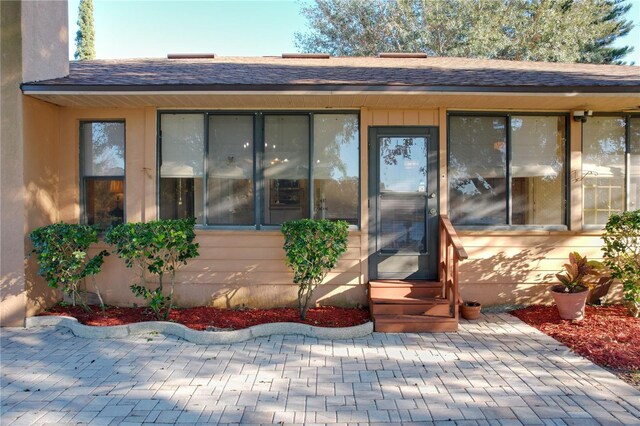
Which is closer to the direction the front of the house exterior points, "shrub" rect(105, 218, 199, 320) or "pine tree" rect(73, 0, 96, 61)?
the shrub

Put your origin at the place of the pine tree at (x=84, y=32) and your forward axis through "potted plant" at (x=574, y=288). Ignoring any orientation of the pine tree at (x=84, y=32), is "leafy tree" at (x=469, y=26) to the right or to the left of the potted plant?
left

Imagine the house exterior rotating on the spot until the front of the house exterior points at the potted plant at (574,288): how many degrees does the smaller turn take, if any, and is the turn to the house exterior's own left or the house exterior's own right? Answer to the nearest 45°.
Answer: approximately 90° to the house exterior's own left

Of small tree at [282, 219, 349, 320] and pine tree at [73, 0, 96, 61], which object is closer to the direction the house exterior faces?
the small tree

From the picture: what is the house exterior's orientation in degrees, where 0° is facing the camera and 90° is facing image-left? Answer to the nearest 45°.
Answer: approximately 0°

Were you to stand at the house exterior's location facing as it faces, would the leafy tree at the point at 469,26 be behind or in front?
behind
